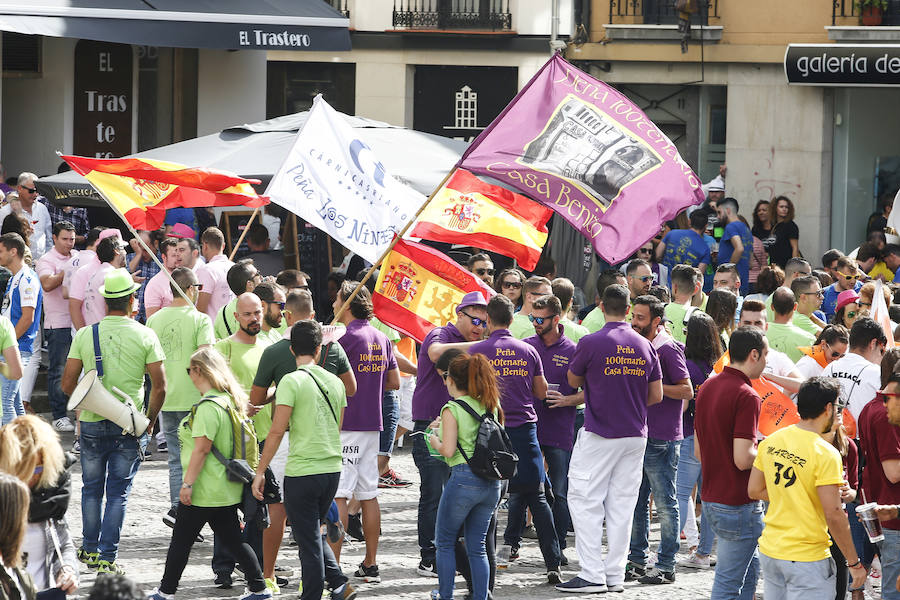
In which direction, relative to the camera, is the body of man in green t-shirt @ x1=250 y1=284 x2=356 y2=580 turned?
away from the camera

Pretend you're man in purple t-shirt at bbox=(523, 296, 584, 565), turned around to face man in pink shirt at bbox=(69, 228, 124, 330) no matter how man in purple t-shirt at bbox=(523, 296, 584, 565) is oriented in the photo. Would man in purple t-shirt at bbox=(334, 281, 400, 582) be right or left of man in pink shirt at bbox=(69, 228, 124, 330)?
left

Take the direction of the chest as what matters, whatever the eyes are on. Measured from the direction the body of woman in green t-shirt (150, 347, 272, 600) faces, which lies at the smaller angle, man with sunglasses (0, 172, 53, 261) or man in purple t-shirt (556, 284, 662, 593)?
the man with sunglasses

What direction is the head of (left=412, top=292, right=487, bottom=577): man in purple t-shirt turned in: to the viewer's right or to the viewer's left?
to the viewer's right

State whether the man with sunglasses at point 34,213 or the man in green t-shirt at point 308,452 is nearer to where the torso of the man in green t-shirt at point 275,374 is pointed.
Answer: the man with sunglasses

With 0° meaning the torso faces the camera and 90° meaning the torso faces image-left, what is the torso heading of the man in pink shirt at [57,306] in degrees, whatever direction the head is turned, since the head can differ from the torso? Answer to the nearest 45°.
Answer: approximately 315°

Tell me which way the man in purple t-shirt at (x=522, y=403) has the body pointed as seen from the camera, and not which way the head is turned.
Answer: away from the camera

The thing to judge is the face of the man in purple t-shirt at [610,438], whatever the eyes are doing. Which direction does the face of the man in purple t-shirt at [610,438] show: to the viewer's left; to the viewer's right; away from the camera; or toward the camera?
away from the camera
